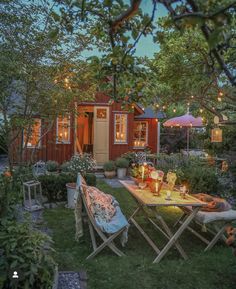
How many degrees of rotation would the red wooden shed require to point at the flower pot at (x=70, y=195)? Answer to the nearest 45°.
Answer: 0° — it already faces it

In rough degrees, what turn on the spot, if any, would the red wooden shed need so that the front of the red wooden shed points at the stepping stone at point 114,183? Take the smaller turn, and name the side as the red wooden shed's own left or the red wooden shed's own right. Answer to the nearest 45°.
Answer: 0° — it already faces it

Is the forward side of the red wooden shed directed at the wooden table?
yes

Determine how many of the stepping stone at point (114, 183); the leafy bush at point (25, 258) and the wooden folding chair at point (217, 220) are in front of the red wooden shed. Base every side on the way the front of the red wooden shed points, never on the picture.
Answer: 3

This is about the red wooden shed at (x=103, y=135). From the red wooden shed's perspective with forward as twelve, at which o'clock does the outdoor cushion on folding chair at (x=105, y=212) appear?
The outdoor cushion on folding chair is roughly at 12 o'clock from the red wooden shed.

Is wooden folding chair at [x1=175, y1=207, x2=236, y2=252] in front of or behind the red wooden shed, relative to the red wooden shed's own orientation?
in front

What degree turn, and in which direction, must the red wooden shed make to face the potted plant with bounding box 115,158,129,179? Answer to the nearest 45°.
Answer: approximately 45° to its left

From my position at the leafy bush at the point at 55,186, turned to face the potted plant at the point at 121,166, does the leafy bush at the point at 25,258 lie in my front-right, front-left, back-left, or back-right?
back-right

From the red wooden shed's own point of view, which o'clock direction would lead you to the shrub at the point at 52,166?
The shrub is roughly at 2 o'clock from the red wooden shed.

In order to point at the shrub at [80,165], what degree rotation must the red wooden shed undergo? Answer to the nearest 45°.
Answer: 0° — it already faces it

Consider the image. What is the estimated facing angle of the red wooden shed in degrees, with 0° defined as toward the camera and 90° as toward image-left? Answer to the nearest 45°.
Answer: approximately 0°

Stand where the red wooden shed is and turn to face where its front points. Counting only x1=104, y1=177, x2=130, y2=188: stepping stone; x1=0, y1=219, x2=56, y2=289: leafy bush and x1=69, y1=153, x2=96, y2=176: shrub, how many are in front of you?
3
